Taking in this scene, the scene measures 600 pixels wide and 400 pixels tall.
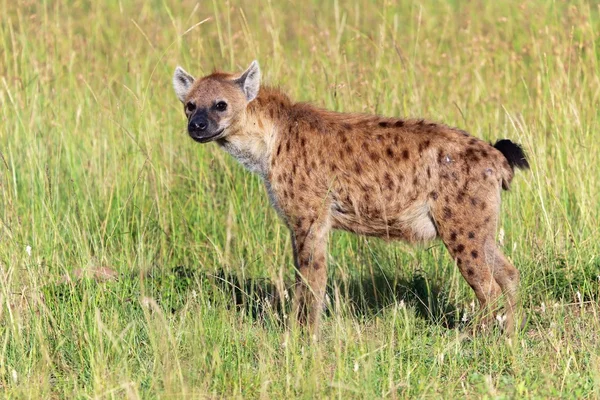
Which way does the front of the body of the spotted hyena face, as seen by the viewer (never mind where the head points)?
to the viewer's left
